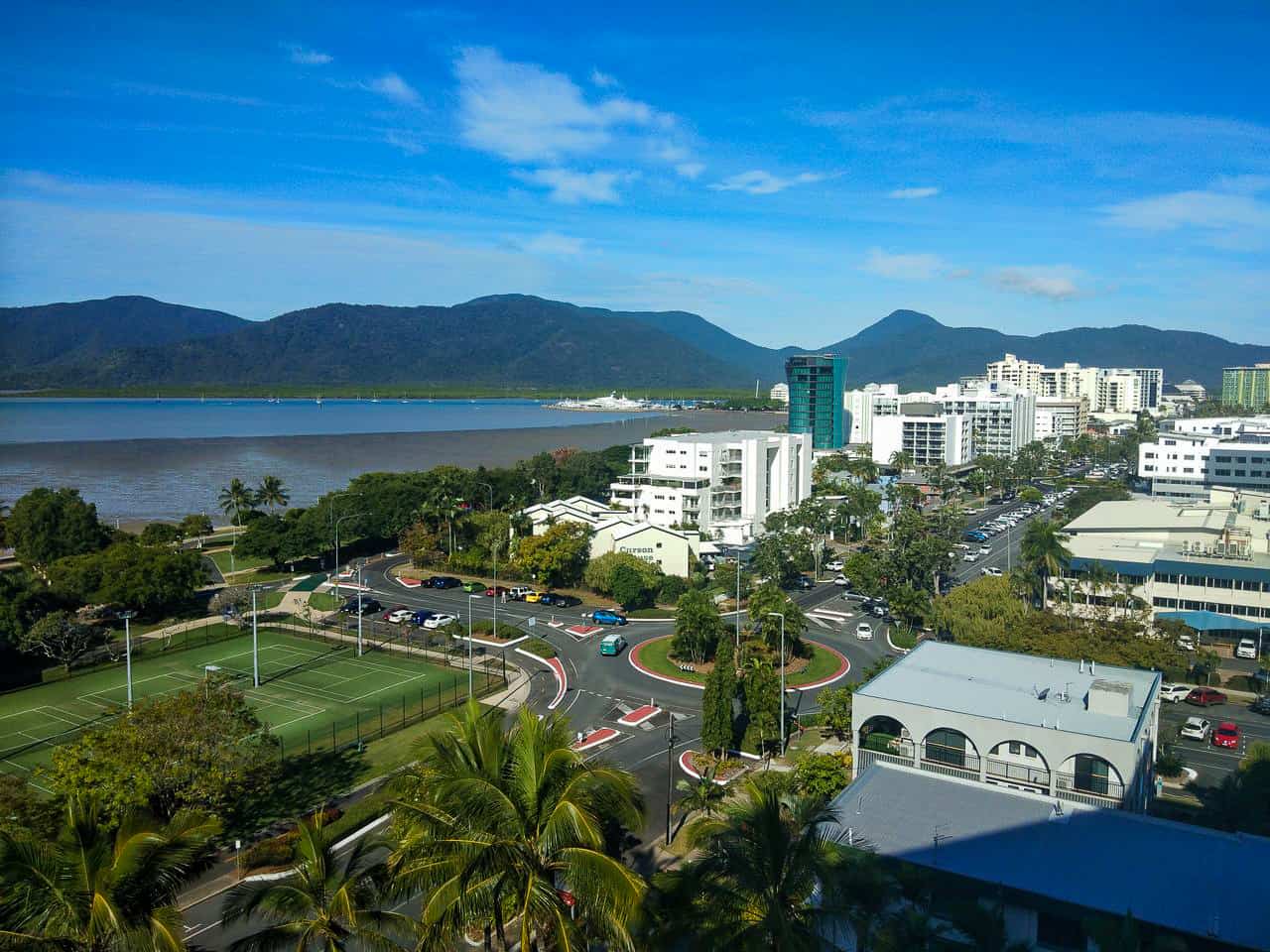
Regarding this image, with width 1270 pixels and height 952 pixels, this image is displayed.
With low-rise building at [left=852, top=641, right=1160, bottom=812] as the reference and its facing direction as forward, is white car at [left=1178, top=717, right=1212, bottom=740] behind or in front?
behind

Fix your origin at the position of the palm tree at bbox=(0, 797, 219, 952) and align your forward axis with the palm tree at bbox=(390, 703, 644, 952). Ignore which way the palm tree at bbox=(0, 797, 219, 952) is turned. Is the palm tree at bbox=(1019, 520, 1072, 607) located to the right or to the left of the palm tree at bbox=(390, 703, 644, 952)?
left

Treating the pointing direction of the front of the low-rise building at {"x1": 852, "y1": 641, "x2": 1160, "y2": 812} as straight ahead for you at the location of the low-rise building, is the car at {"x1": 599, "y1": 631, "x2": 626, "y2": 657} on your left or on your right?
on your right

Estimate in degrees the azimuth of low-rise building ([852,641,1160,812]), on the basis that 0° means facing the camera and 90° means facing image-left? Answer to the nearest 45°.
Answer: approximately 0°

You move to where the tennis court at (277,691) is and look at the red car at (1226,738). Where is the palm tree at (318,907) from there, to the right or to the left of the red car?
right

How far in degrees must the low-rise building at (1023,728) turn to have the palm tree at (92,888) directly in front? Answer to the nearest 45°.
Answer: approximately 45° to its right

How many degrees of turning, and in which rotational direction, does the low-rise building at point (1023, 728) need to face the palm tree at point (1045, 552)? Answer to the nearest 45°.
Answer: approximately 180°
